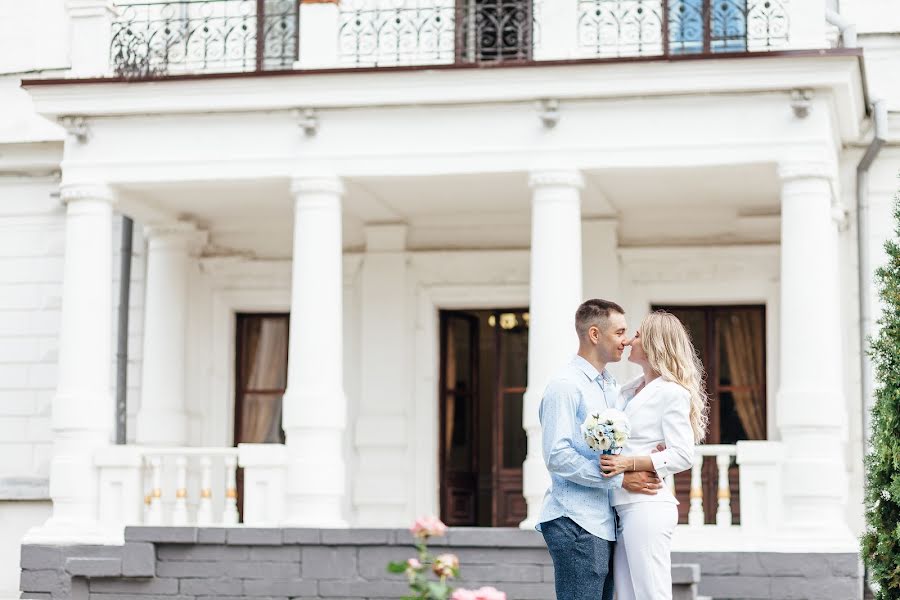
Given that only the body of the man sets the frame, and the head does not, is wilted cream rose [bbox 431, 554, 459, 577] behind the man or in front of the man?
behind

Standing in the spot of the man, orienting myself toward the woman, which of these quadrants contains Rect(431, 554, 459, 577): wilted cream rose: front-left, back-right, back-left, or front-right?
back-right

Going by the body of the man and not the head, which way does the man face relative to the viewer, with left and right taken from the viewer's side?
facing to the right of the viewer

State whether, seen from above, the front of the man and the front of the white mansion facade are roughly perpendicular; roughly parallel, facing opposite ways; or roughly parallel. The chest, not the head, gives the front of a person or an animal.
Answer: roughly perpendicular

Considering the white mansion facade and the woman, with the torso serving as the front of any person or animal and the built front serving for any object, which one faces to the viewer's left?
the woman

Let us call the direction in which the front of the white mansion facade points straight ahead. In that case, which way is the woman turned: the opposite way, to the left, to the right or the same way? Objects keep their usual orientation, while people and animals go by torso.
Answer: to the right

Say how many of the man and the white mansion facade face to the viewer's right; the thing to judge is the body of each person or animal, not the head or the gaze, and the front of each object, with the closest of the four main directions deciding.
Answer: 1

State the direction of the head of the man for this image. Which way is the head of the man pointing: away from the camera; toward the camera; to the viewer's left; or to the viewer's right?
to the viewer's right

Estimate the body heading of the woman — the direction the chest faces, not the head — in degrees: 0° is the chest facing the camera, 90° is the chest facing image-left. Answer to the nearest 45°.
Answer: approximately 90°
